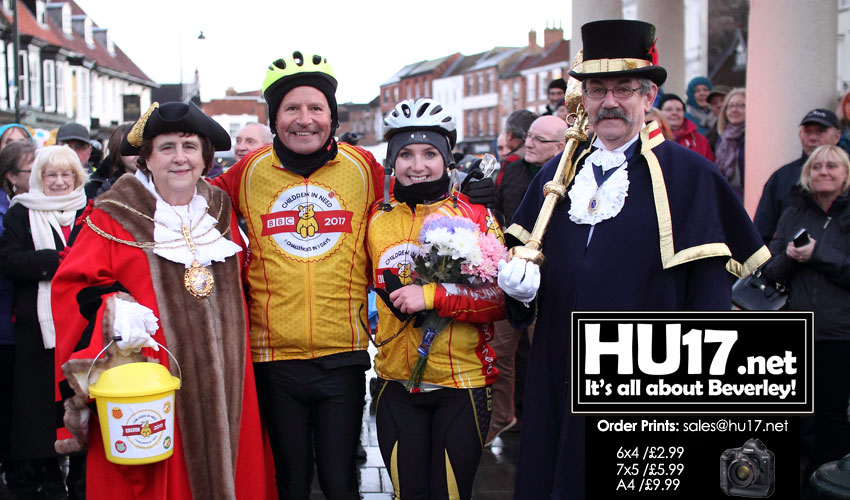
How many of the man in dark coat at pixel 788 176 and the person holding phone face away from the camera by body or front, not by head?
0

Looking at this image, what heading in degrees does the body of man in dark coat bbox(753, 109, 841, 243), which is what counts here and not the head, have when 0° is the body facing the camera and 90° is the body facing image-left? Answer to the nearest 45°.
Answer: approximately 45°

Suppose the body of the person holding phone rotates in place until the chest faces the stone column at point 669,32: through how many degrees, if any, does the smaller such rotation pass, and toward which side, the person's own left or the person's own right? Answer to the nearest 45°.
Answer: approximately 135° to the person's own right

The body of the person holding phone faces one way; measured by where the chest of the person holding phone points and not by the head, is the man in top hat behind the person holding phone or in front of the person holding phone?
in front

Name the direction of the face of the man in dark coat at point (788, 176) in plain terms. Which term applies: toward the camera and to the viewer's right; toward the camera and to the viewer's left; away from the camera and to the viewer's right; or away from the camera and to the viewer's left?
toward the camera and to the viewer's left

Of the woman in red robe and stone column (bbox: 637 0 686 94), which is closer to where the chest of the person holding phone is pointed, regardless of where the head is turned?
the woman in red robe
